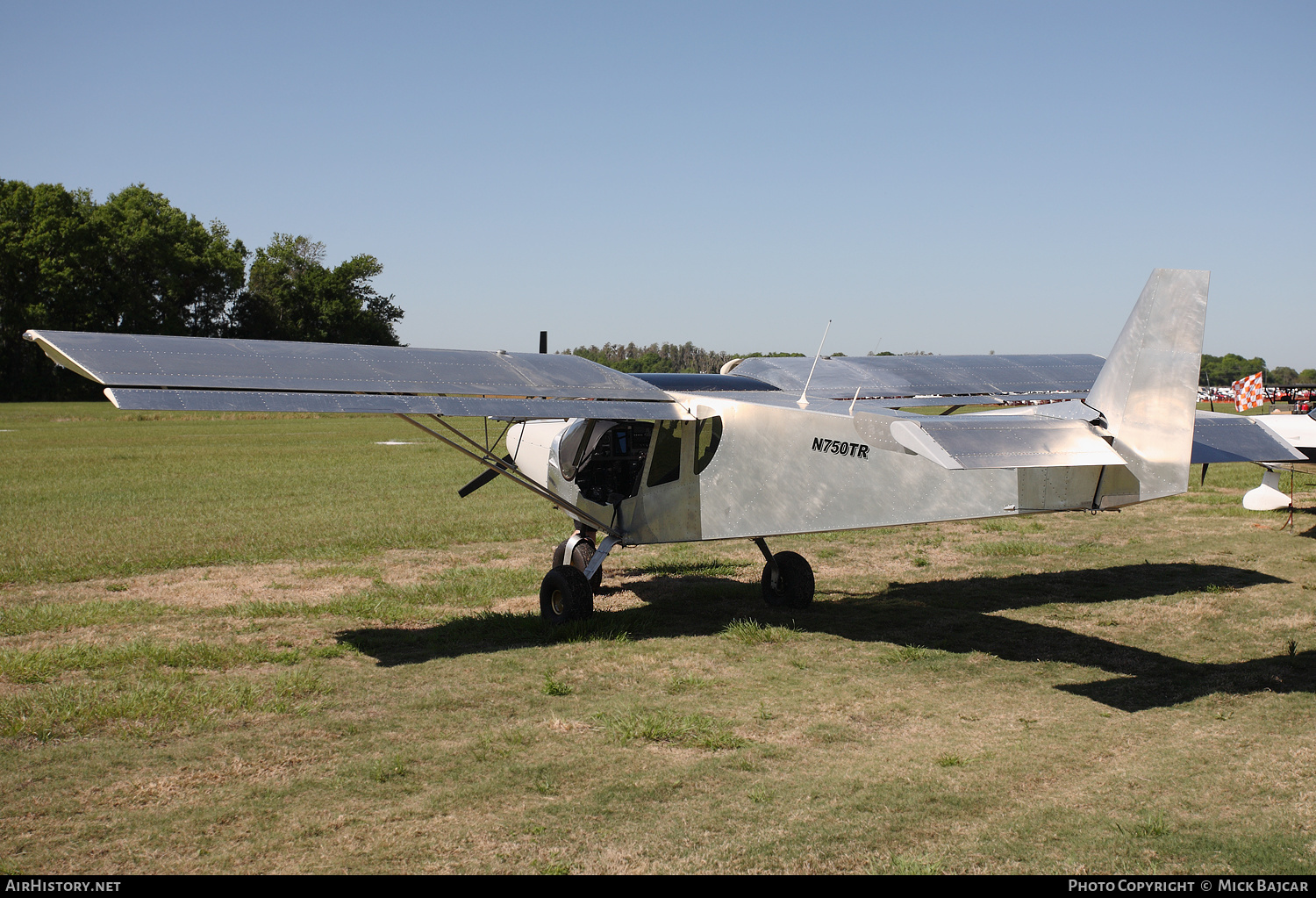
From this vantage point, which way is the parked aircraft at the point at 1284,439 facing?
to the viewer's left

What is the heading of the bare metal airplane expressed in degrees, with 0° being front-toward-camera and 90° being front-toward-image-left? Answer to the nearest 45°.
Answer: approximately 135°

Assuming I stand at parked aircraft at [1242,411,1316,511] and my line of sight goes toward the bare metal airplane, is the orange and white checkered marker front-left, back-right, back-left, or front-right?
back-right

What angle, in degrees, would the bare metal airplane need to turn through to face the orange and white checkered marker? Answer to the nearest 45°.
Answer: approximately 90° to its right

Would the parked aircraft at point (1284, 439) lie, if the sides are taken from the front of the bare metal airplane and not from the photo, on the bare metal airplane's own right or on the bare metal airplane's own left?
on the bare metal airplane's own right

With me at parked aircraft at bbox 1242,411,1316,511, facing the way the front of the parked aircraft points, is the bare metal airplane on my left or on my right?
on my left

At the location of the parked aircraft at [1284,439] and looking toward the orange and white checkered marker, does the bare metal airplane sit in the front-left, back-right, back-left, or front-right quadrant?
back-left

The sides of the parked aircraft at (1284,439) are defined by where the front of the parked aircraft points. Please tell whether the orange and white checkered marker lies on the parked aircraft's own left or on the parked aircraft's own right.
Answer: on the parked aircraft's own right
